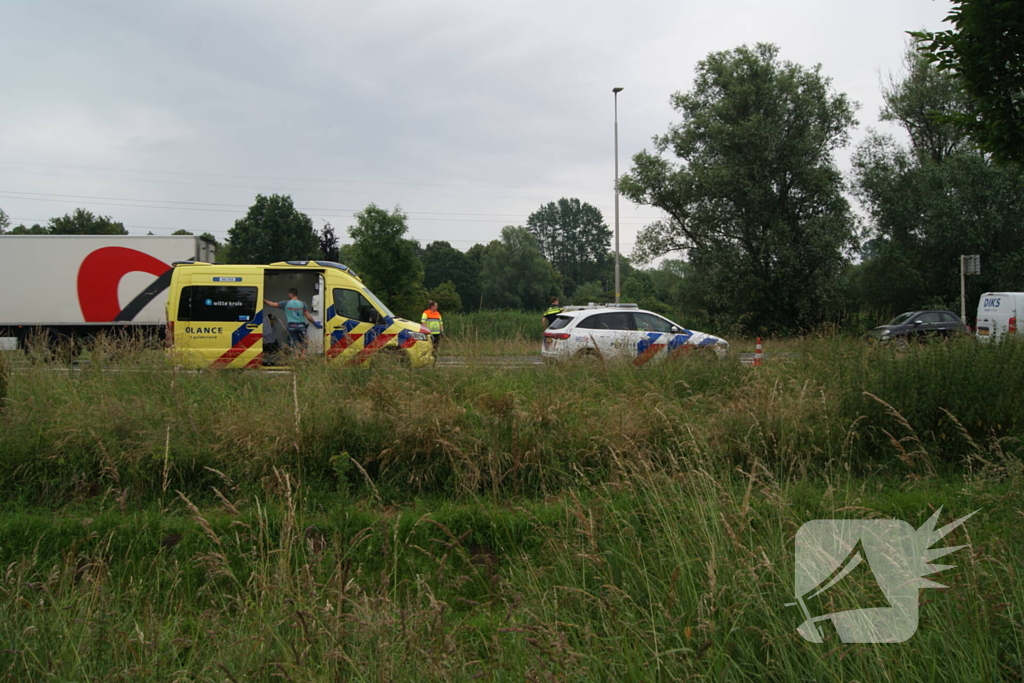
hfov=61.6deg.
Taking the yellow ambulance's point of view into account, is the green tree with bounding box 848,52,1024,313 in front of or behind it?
in front

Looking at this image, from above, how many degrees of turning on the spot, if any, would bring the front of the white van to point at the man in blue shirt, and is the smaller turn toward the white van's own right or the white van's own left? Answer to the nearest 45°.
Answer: approximately 180°

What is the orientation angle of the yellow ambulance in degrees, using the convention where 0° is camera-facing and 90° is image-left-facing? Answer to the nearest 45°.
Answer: approximately 270°

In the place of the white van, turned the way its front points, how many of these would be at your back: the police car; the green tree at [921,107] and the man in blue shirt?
2

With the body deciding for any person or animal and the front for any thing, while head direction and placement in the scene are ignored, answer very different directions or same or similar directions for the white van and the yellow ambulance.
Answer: same or similar directions

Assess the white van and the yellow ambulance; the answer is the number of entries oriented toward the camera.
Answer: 0

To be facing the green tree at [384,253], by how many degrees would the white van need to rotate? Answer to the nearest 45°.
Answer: approximately 135° to its left

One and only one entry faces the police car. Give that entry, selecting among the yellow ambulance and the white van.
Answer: the yellow ambulance

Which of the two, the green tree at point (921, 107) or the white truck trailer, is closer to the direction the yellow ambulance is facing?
the green tree

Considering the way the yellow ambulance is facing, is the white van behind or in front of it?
in front

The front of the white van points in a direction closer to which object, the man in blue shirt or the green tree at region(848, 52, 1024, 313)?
the green tree

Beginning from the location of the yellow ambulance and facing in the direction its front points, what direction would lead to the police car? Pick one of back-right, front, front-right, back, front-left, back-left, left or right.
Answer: front

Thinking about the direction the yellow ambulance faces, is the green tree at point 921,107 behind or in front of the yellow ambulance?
in front
